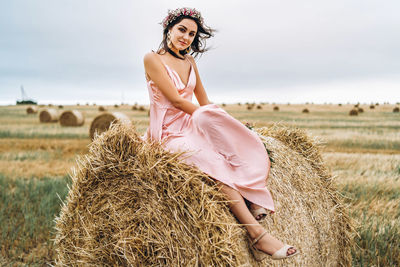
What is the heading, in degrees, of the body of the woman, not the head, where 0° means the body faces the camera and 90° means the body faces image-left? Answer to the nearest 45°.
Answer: approximately 315°

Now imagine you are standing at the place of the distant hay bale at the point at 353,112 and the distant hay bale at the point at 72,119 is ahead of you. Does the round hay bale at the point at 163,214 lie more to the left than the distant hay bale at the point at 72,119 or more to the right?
left

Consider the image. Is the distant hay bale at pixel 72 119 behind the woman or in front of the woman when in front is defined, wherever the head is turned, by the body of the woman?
behind

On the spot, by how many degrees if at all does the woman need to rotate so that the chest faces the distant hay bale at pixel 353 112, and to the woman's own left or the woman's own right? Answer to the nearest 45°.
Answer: approximately 135° to the woman's own left

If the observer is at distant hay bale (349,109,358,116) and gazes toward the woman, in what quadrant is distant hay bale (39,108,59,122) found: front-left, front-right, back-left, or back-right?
front-right

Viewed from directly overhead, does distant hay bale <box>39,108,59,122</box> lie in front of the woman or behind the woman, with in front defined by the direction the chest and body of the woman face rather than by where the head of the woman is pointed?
behind

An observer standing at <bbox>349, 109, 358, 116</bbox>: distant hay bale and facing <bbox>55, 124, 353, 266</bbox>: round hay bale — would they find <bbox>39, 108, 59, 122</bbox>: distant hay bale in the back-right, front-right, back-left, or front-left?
front-right
